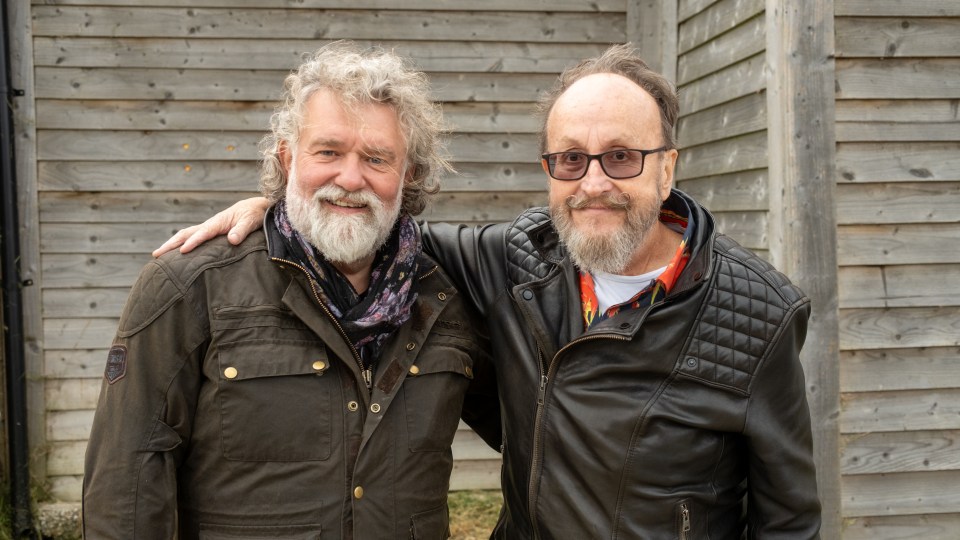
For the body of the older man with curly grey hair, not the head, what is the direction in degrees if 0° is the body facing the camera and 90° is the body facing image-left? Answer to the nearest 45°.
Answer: approximately 315°

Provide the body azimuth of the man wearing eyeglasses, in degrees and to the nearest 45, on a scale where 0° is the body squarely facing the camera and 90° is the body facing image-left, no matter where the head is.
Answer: approximately 45°

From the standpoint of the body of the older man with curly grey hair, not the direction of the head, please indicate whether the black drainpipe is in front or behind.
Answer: behind

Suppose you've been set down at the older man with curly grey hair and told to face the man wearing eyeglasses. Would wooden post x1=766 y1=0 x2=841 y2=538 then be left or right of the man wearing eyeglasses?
left

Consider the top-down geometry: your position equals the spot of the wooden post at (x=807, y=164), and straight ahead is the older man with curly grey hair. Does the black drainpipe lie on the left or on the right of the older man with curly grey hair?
right

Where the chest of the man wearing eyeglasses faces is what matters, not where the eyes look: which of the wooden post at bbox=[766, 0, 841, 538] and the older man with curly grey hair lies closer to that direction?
the older man with curly grey hair

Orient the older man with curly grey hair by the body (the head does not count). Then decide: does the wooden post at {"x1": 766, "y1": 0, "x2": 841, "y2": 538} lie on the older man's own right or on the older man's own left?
on the older man's own left

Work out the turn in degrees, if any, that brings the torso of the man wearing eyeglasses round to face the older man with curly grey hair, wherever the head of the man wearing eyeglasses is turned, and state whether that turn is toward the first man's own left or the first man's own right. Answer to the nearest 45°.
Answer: approximately 45° to the first man's own right

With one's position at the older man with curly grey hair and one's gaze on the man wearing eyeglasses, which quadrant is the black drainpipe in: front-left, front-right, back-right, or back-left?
back-left
